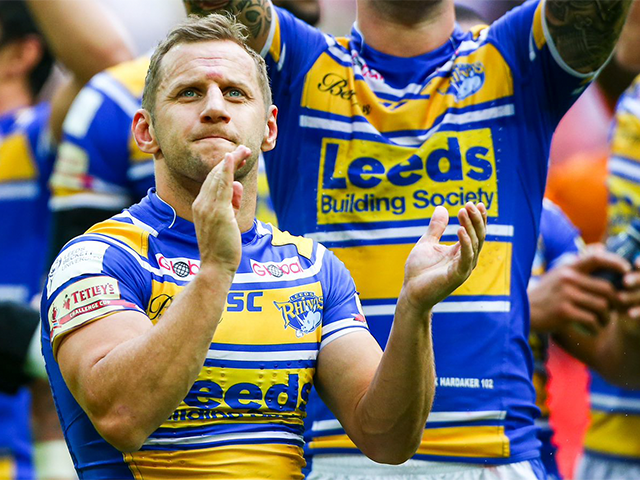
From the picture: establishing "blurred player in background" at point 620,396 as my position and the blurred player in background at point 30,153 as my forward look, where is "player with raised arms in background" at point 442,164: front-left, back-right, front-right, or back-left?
front-left

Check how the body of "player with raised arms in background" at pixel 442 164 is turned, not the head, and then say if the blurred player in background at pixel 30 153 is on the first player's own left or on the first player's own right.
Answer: on the first player's own right

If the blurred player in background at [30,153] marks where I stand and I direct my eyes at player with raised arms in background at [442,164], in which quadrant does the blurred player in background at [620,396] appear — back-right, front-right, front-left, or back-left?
front-left

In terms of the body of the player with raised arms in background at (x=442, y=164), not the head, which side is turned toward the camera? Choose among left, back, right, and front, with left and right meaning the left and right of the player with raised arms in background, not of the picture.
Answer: front

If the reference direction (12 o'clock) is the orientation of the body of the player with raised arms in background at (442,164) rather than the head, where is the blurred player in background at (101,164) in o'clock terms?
the blurred player in background at (101,164) is roughly at 4 o'clock from the player with raised arms in background at (442,164).

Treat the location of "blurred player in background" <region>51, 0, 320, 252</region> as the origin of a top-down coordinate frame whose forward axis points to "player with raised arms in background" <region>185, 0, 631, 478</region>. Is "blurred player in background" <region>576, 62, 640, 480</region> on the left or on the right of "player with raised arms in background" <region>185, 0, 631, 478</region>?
left

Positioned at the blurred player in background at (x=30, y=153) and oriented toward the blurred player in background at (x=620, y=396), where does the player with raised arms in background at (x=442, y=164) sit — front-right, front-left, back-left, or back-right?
front-right
